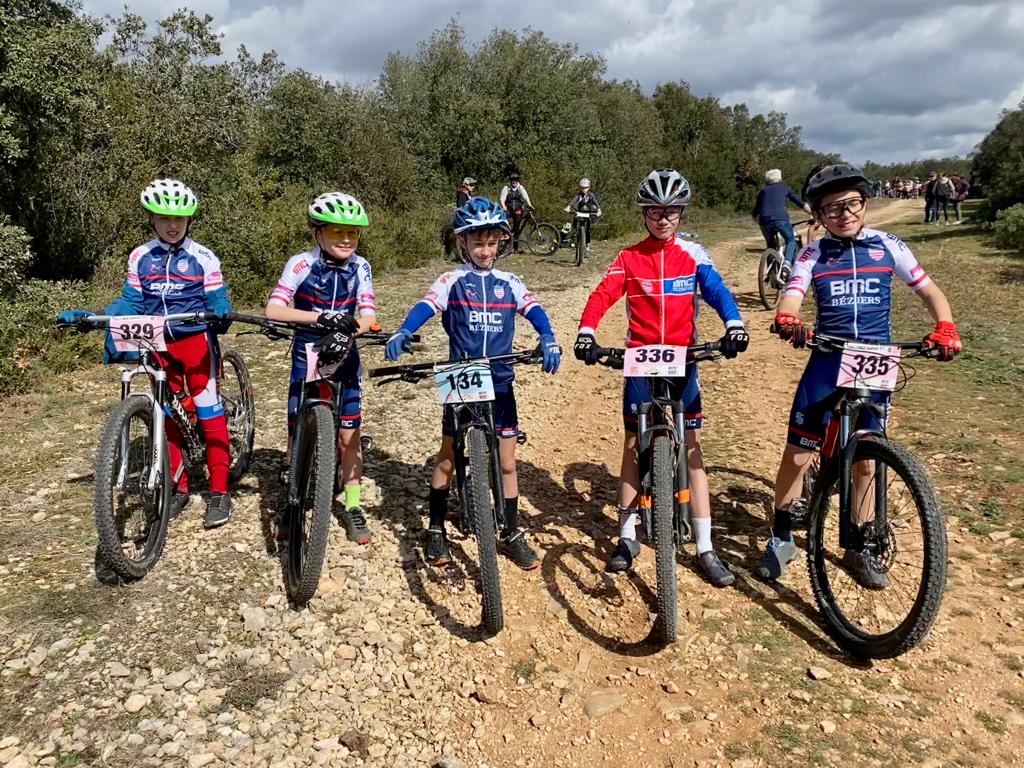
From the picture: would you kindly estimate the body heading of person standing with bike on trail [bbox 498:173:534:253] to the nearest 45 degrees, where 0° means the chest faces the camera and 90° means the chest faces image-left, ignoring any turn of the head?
approximately 0°

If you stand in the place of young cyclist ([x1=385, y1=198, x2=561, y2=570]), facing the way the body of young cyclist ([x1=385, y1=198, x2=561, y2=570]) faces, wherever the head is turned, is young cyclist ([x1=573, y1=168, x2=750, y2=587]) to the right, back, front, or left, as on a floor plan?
left

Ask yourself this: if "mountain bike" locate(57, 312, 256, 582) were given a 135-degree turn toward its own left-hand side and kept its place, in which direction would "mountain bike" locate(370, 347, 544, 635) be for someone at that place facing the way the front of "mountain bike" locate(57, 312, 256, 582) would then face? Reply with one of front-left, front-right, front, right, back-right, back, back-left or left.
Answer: front-right

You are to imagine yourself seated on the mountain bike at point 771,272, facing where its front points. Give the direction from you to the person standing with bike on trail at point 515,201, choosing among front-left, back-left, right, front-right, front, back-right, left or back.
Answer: left

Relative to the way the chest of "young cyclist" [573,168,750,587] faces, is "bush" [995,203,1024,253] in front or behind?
behind

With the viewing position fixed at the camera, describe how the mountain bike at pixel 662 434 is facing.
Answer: facing the viewer

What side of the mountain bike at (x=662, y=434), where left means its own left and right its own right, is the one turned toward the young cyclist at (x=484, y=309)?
right

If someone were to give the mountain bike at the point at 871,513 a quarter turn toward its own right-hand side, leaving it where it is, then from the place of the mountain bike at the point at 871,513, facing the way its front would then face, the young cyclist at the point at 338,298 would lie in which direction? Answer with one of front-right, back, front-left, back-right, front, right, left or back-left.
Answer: front-right

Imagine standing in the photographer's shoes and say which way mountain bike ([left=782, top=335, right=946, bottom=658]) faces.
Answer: facing the viewer and to the right of the viewer

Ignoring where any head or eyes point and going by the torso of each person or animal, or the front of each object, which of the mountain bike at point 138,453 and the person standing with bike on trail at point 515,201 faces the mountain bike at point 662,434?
the person standing with bike on trail

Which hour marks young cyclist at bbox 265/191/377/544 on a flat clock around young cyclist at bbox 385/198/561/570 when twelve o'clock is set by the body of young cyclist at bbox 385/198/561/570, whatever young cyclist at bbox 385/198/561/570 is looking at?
young cyclist at bbox 265/191/377/544 is roughly at 4 o'clock from young cyclist at bbox 385/198/561/570.

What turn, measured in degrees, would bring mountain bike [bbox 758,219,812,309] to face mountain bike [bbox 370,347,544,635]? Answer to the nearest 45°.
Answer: approximately 135° to its right

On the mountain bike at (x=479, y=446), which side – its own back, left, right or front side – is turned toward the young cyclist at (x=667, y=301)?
left

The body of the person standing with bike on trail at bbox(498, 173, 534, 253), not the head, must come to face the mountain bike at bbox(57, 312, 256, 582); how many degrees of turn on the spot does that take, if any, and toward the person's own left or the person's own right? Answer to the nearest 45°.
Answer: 0° — they already face it

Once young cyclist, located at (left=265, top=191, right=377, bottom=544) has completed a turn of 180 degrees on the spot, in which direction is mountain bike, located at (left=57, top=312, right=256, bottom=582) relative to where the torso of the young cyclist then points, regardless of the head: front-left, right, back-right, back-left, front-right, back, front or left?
left
